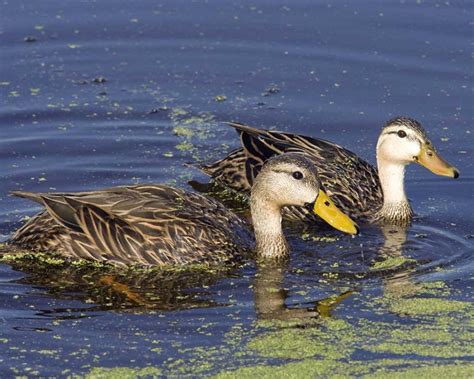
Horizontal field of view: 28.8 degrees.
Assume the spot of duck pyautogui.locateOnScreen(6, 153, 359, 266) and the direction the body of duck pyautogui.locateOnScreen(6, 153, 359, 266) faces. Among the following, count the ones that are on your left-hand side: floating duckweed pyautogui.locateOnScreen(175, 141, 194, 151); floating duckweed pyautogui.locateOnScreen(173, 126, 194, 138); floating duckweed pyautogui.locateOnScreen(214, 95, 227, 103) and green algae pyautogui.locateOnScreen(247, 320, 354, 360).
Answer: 3

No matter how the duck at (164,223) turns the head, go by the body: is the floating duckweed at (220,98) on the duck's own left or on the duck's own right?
on the duck's own left

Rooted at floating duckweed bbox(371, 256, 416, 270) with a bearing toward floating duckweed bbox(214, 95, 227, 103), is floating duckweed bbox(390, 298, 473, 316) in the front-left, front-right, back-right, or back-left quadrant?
back-left

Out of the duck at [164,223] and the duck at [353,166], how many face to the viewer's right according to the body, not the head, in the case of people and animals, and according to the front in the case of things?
2

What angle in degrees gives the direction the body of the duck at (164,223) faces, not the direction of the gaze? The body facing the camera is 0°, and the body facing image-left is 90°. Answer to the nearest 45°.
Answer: approximately 270°

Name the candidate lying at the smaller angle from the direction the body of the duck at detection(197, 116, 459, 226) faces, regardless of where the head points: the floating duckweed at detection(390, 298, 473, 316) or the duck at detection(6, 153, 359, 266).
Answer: the floating duckweed

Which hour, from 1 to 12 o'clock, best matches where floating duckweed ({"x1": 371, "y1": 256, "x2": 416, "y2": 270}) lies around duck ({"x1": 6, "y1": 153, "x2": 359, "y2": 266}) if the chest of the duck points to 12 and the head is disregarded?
The floating duckweed is roughly at 12 o'clock from the duck.

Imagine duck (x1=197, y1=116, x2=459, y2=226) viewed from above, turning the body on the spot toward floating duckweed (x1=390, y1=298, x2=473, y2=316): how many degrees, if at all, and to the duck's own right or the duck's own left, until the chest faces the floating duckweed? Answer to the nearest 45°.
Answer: approximately 90° to the duck's own right

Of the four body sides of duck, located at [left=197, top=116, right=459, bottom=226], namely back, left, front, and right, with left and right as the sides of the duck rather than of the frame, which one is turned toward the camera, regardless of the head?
right

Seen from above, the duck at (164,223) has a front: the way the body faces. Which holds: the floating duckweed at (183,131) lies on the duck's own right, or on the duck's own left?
on the duck's own left

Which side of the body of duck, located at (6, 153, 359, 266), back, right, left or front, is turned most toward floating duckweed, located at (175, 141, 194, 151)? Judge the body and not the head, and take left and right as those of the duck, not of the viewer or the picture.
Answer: left

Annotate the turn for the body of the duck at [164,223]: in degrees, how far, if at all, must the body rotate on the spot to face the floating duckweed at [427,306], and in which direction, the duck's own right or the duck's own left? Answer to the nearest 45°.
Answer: approximately 45° to the duck's own right

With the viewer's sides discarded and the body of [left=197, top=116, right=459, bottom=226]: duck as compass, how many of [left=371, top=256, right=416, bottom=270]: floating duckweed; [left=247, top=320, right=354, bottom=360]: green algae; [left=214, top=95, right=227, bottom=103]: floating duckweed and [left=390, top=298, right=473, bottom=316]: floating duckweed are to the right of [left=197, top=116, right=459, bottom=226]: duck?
3
